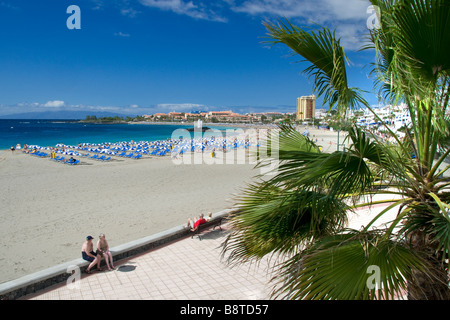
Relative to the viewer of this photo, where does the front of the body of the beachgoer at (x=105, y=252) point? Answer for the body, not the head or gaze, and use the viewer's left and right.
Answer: facing the viewer and to the right of the viewer

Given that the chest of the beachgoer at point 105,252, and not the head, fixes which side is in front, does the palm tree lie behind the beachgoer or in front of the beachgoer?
in front
